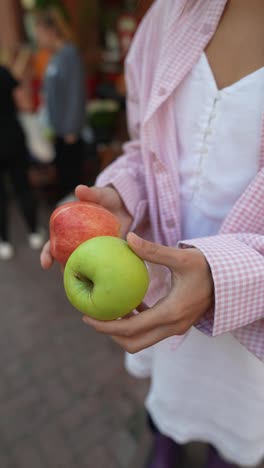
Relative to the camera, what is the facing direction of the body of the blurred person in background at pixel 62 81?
to the viewer's left
